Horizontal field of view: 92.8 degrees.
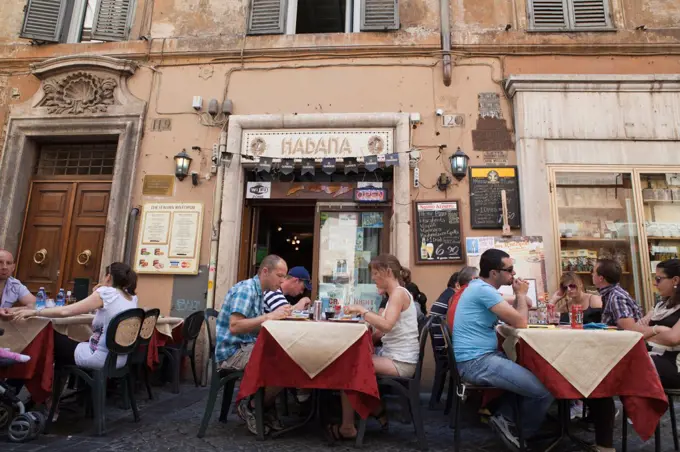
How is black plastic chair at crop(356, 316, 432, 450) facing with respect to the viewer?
to the viewer's left

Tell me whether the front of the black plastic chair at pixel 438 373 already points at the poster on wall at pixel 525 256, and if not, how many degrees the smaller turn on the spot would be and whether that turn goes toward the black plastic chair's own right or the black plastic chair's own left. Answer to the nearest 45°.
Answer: approximately 45° to the black plastic chair's own left

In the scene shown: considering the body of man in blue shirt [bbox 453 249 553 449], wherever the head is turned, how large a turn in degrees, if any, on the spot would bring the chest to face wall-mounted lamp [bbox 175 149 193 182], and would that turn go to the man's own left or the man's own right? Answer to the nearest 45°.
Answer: approximately 180°

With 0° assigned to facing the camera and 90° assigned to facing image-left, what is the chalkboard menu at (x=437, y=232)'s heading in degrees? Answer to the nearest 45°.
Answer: approximately 0°

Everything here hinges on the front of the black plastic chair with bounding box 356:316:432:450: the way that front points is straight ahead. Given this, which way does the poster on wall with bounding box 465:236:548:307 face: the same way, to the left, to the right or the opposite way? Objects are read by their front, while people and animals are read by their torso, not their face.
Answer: to the left

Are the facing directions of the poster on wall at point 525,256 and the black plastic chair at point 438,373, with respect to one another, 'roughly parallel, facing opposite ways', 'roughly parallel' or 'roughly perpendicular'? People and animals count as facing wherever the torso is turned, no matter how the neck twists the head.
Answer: roughly perpendicular

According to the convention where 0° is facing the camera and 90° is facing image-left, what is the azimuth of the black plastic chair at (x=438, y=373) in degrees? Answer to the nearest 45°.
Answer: approximately 270°

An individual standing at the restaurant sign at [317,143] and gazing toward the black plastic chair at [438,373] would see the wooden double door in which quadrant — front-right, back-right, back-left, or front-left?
back-right

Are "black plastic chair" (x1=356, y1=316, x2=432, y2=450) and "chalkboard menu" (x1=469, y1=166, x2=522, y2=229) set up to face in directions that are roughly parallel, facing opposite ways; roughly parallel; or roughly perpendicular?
roughly perpendicular

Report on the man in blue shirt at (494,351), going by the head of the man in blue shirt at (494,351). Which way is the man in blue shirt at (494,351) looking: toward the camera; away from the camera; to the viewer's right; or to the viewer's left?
to the viewer's right

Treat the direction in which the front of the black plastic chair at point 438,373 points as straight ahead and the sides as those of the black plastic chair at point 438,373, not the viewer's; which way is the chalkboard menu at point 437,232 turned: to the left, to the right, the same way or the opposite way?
to the right
